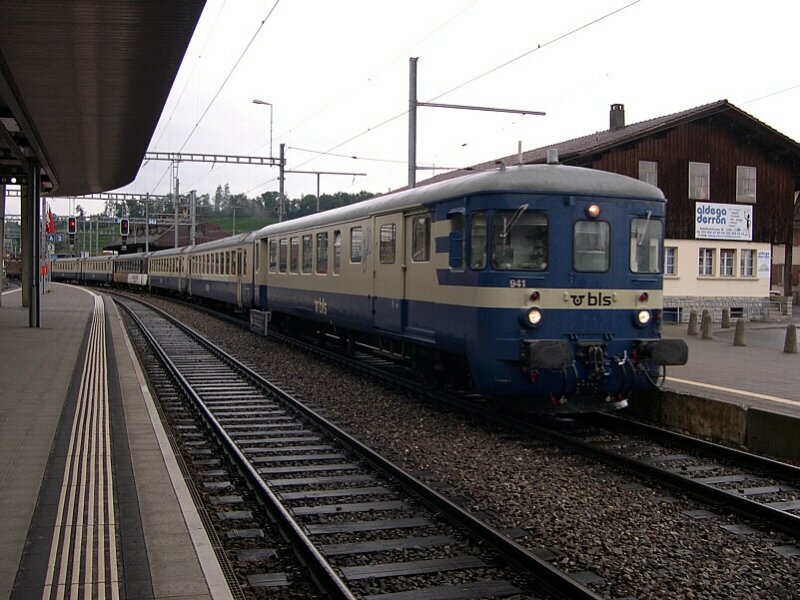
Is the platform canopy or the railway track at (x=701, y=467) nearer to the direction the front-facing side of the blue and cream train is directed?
the railway track

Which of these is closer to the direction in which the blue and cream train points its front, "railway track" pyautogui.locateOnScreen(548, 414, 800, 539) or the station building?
the railway track

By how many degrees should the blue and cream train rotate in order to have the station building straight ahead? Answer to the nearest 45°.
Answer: approximately 90° to its left

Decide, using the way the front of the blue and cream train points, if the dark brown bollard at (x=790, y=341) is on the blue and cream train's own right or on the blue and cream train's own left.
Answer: on the blue and cream train's own left

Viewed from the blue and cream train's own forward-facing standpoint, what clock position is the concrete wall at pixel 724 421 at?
The concrete wall is roughly at 11 o'clock from the blue and cream train.

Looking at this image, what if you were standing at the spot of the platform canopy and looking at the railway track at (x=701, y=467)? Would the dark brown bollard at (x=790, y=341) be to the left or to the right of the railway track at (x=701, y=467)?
left

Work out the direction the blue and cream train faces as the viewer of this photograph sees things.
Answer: facing the viewer and to the right of the viewer

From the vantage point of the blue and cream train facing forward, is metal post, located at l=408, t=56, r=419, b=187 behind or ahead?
behind

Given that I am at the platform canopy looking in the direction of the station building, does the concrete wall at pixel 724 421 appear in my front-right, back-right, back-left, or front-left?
front-right

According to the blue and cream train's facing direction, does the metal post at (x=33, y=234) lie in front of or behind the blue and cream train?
behind
